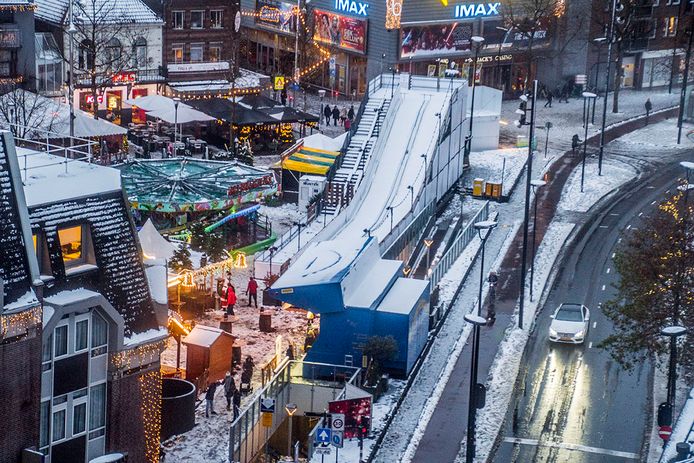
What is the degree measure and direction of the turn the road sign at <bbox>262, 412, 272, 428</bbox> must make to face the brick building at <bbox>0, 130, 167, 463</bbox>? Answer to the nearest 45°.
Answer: approximately 45° to its right

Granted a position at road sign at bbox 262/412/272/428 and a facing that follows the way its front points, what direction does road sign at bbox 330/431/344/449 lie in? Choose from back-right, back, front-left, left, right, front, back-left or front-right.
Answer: front-left

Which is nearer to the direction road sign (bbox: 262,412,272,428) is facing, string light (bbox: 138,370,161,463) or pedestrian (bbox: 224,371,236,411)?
the string light

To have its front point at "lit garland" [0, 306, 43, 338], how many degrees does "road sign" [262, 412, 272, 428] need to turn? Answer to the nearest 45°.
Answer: approximately 45° to its right

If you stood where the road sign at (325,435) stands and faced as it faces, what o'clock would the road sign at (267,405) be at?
the road sign at (267,405) is roughly at 4 o'clock from the road sign at (325,435).

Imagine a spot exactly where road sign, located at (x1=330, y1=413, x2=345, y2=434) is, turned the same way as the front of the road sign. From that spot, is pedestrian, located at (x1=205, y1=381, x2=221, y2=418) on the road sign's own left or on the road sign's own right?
on the road sign's own right

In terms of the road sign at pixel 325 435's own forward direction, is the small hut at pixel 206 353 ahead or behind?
behind

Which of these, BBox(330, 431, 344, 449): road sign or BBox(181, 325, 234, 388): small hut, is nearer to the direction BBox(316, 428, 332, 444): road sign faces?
the road sign

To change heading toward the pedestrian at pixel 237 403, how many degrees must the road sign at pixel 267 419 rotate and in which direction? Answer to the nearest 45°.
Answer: approximately 135° to its right
